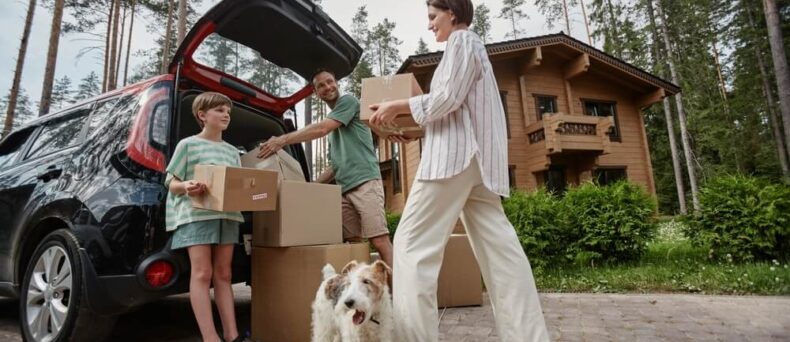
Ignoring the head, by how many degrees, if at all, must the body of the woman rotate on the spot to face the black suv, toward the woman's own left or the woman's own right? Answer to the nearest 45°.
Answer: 0° — they already face it

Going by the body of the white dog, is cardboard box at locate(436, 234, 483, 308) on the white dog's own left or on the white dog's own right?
on the white dog's own left

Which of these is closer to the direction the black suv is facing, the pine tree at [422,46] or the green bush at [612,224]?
the pine tree

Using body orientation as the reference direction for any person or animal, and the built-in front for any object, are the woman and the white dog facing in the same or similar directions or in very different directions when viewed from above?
very different directions

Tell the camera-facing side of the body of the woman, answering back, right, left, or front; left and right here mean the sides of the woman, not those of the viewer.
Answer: left

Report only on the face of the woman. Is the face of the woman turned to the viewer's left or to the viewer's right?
to the viewer's left

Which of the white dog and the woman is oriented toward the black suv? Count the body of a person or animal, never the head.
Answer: the woman

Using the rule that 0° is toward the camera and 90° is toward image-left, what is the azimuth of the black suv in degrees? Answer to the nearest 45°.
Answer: approximately 135°

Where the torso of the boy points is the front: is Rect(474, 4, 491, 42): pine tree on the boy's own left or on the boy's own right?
on the boy's own left

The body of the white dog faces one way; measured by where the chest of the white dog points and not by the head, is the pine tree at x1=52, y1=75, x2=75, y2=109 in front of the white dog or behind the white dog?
behind

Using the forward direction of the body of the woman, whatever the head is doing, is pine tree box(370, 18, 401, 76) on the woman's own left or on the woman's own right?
on the woman's own right

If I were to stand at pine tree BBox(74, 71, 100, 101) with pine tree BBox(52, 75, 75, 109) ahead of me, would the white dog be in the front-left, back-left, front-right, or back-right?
back-left

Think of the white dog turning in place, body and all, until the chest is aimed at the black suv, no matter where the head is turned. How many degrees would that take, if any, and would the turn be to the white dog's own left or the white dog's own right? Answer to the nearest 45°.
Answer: approximately 135° to the white dog's own right

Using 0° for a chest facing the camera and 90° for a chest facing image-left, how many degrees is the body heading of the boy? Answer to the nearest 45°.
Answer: approximately 315°

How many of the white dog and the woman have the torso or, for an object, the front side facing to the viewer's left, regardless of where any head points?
1

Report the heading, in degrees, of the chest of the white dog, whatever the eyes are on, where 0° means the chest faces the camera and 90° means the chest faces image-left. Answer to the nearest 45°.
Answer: approximately 315°
